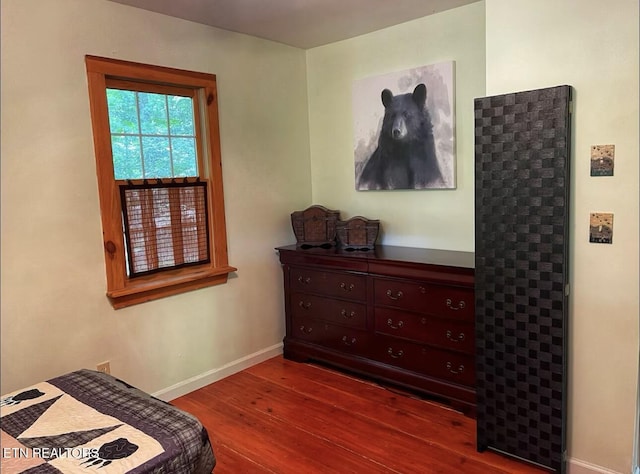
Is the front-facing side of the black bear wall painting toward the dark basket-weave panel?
no

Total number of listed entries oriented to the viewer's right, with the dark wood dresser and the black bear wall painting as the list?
0

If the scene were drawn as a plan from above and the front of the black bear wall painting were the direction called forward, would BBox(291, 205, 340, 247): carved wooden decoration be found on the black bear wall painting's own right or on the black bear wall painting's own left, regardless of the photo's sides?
on the black bear wall painting's own right

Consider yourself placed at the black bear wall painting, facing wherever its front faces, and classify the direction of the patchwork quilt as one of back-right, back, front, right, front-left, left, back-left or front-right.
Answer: front

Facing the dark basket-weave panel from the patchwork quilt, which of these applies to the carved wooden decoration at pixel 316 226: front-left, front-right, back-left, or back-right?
front-left

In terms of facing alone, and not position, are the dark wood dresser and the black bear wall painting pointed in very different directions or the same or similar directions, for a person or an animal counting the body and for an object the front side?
same or similar directions

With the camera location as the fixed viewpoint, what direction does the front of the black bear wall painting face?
facing the viewer and to the left of the viewer

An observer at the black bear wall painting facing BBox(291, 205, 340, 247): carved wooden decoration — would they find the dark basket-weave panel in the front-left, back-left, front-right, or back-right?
back-left

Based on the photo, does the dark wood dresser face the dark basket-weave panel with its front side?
no

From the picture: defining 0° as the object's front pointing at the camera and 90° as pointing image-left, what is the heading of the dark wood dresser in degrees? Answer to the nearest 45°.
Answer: approximately 45°

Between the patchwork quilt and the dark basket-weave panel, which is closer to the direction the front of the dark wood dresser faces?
the patchwork quilt

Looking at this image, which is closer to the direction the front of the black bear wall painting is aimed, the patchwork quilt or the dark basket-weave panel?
the patchwork quilt
